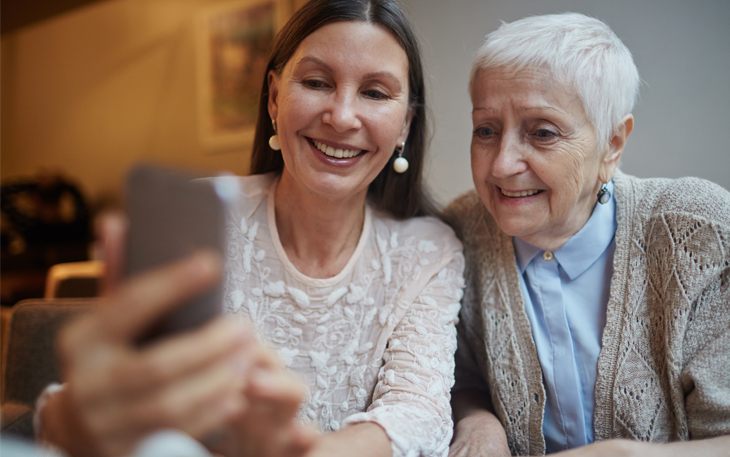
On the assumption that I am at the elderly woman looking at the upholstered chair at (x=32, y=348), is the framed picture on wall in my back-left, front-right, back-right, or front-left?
front-right

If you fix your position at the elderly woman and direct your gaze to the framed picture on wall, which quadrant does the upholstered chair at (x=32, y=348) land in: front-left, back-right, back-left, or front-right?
front-left

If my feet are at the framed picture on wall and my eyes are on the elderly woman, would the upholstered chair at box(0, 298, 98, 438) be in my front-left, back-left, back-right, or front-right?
front-right

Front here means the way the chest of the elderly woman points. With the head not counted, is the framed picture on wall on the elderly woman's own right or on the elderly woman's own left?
on the elderly woman's own right

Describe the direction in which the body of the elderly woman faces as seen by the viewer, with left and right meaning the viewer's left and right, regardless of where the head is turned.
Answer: facing the viewer and to the left of the viewer

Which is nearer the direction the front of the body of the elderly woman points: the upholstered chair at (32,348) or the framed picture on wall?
the upholstered chair

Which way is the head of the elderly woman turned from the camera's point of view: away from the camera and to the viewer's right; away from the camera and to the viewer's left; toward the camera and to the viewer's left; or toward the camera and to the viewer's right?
toward the camera and to the viewer's left

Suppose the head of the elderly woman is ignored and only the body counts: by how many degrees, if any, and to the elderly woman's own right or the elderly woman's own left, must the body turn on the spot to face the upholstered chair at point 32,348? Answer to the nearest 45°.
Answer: approximately 45° to the elderly woman's own right
